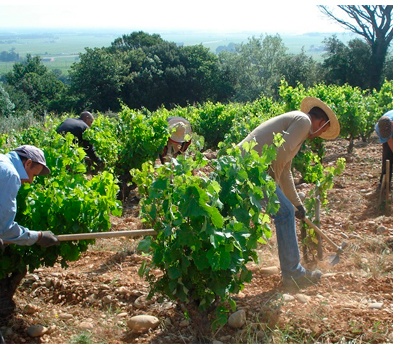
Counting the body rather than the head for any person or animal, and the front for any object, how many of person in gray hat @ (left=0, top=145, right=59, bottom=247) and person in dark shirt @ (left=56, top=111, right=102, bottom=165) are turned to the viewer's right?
2

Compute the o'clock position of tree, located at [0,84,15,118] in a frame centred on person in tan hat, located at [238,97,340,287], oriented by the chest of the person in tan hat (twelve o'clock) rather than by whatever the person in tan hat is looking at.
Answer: The tree is roughly at 8 o'clock from the person in tan hat.

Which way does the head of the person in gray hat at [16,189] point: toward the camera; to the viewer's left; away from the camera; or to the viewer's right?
to the viewer's right

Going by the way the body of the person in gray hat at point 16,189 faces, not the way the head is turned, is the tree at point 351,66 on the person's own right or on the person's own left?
on the person's own left

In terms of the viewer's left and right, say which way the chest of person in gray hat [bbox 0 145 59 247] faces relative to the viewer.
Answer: facing to the right of the viewer

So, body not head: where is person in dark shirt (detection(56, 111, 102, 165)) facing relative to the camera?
to the viewer's right

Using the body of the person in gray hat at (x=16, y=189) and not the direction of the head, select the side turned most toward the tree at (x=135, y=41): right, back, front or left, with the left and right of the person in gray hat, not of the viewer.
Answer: left

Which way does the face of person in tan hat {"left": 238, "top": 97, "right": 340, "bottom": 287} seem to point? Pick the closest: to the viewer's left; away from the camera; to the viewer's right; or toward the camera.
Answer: to the viewer's right

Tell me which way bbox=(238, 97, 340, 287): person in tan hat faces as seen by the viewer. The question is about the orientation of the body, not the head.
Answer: to the viewer's right

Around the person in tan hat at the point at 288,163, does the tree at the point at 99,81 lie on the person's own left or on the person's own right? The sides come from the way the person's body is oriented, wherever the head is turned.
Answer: on the person's own left

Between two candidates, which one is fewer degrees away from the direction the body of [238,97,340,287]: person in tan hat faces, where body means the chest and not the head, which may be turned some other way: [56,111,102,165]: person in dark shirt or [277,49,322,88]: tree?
the tree
